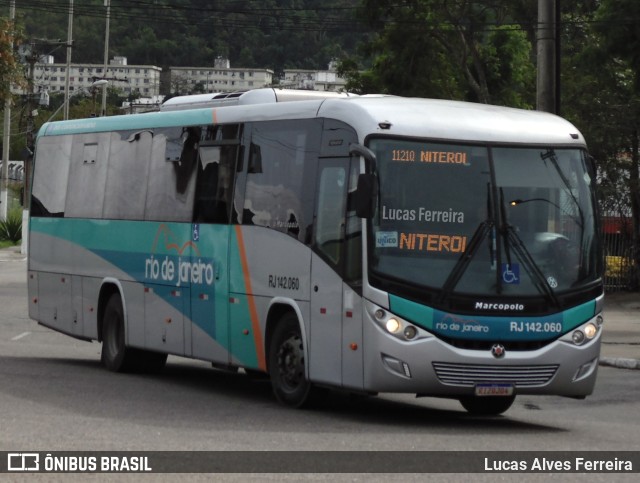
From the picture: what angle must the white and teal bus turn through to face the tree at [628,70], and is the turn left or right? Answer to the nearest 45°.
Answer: approximately 135° to its left

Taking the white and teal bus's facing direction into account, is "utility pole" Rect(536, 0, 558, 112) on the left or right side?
on its left

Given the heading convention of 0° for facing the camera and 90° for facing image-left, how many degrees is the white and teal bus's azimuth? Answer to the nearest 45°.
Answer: approximately 315°

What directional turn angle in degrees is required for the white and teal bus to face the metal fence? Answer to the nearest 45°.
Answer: approximately 135° to its left
